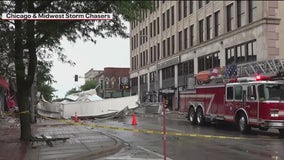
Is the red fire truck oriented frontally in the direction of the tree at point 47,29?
no

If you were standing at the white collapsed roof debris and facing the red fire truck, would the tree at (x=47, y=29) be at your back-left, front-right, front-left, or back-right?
front-right

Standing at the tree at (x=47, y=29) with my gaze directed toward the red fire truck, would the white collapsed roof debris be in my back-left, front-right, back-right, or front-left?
front-left

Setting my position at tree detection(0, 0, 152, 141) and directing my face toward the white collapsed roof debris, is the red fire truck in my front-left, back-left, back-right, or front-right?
front-right
